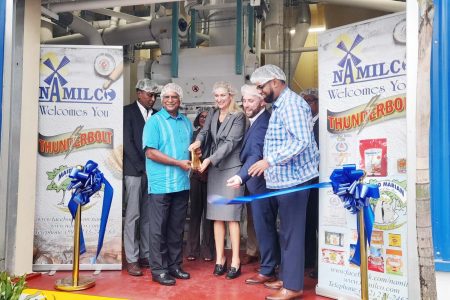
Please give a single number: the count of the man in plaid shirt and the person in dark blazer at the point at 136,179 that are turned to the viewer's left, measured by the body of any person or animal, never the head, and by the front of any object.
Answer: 1

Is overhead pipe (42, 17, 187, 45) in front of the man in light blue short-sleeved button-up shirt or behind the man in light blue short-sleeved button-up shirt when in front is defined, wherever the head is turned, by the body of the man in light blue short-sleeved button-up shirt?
behind

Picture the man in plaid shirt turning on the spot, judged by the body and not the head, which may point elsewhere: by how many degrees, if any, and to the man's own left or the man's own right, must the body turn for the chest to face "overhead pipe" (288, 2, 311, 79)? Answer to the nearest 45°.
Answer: approximately 90° to the man's own right

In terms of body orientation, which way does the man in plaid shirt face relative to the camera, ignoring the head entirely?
to the viewer's left

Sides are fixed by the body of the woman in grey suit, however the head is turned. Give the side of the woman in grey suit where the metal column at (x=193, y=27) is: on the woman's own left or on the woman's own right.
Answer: on the woman's own right

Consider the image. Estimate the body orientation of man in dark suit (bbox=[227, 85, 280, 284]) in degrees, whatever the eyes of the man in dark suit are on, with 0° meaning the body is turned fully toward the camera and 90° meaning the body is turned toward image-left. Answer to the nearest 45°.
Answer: approximately 45°

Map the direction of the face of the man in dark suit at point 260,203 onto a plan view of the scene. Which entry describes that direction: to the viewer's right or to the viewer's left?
to the viewer's left
